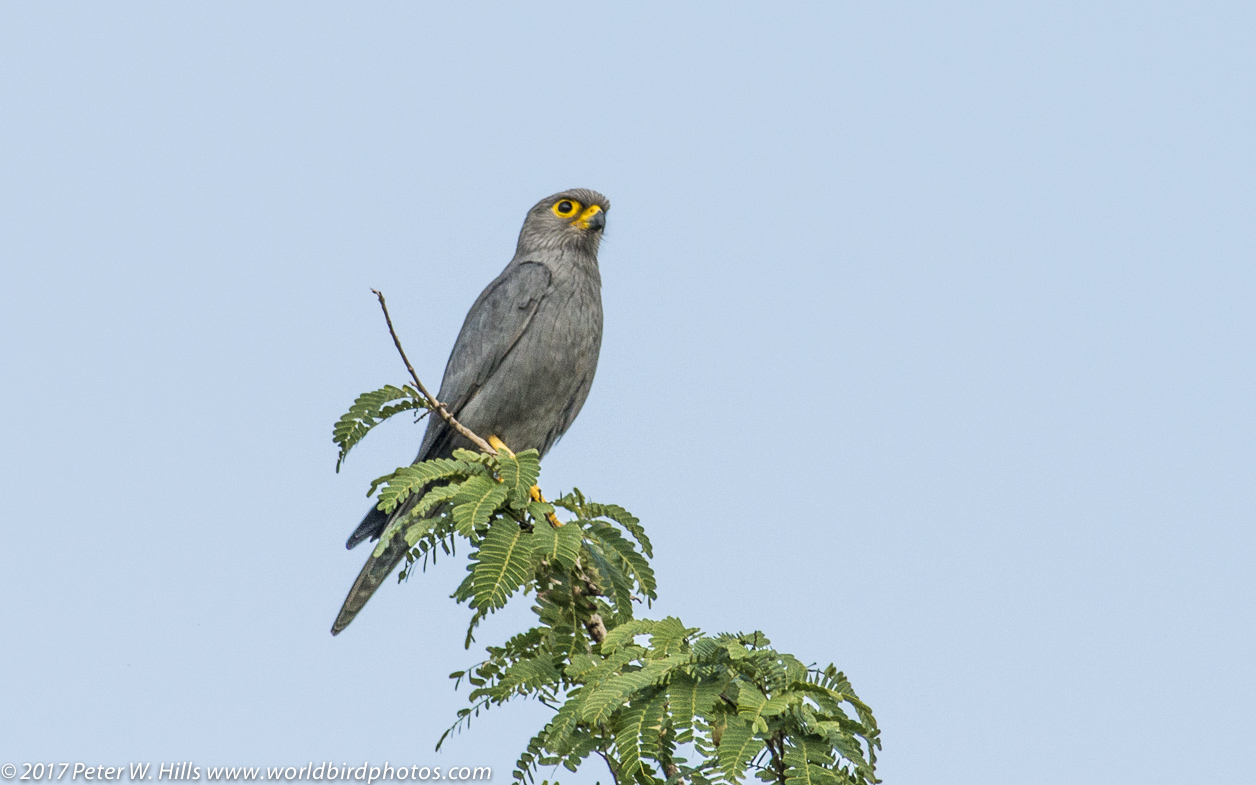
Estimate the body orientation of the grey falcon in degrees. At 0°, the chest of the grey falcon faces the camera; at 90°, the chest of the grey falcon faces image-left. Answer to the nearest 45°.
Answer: approximately 315°
